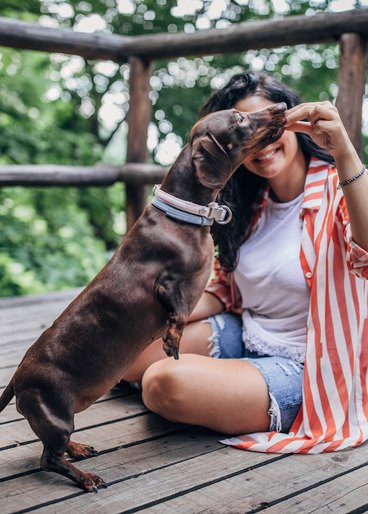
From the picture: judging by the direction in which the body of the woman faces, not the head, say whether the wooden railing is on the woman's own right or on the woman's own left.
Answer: on the woman's own right

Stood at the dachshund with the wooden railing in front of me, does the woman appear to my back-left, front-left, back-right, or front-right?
front-right

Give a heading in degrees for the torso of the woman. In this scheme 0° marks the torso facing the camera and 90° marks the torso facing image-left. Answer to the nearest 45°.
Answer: approximately 45°

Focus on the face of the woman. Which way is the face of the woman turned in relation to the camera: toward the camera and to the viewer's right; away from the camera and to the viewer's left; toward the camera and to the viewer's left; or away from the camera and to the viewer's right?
toward the camera and to the viewer's left

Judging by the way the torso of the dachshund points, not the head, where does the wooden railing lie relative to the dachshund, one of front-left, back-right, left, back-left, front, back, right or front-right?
left

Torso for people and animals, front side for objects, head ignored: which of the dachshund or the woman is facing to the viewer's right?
the dachshund

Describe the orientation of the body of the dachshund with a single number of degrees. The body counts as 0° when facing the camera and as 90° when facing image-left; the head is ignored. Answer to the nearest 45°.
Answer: approximately 270°
